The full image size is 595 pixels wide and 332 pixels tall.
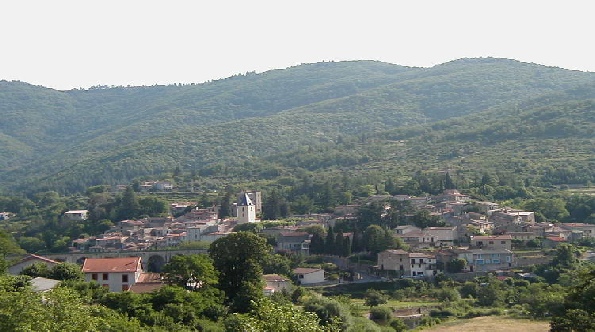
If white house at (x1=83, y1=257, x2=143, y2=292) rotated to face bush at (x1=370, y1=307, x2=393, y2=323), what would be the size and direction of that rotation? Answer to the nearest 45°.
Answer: approximately 90° to its left

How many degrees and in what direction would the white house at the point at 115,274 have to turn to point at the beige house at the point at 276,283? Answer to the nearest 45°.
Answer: approximately 90° to its left

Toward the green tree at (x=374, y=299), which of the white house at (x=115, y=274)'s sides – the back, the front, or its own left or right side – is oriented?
left

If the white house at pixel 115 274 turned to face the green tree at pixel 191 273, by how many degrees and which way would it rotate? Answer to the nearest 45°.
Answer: approximately 45° to its left

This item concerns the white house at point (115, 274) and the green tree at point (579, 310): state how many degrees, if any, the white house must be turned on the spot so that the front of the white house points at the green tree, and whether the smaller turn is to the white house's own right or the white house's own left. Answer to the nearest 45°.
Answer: approximately 45° to the white house's own left

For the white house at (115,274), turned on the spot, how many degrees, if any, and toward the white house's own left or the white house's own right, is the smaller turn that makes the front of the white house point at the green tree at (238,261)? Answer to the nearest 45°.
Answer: approximately 45° to the white house's own left

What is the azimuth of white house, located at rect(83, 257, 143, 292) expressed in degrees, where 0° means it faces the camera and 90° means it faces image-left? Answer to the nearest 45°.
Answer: approximately 0°

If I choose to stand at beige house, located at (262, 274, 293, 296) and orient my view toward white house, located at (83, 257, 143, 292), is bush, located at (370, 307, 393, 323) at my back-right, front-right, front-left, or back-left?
back-left
